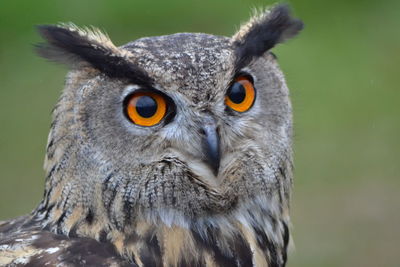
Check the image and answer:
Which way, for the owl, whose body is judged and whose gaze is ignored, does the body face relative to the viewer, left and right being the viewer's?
facing the viewer and to the right of the viewer
